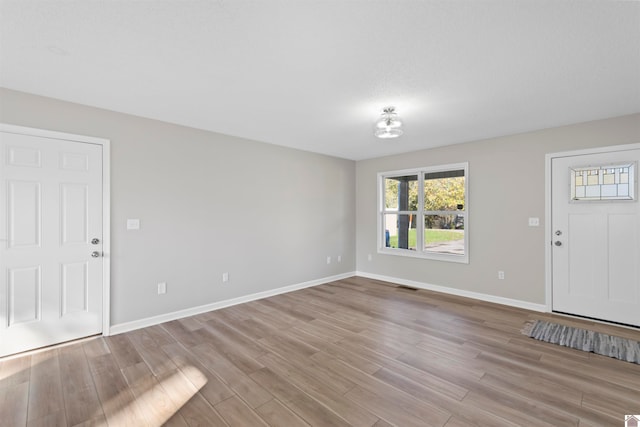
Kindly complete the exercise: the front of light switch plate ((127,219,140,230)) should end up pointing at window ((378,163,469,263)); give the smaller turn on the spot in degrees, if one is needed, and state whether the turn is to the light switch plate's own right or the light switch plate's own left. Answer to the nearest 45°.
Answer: approximately 90° to the light switch plate's own left

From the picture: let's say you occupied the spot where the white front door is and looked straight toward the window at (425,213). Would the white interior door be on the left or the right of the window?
left

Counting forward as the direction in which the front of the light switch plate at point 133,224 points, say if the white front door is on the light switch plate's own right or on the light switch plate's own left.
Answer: on the light switch plate's own left

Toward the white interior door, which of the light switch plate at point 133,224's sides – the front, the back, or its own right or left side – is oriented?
right

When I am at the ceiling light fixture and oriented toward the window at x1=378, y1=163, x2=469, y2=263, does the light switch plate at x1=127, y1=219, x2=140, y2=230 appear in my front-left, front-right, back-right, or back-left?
back-left

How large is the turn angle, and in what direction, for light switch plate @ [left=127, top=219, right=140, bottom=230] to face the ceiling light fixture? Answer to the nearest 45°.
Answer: approximately 45° to its left
